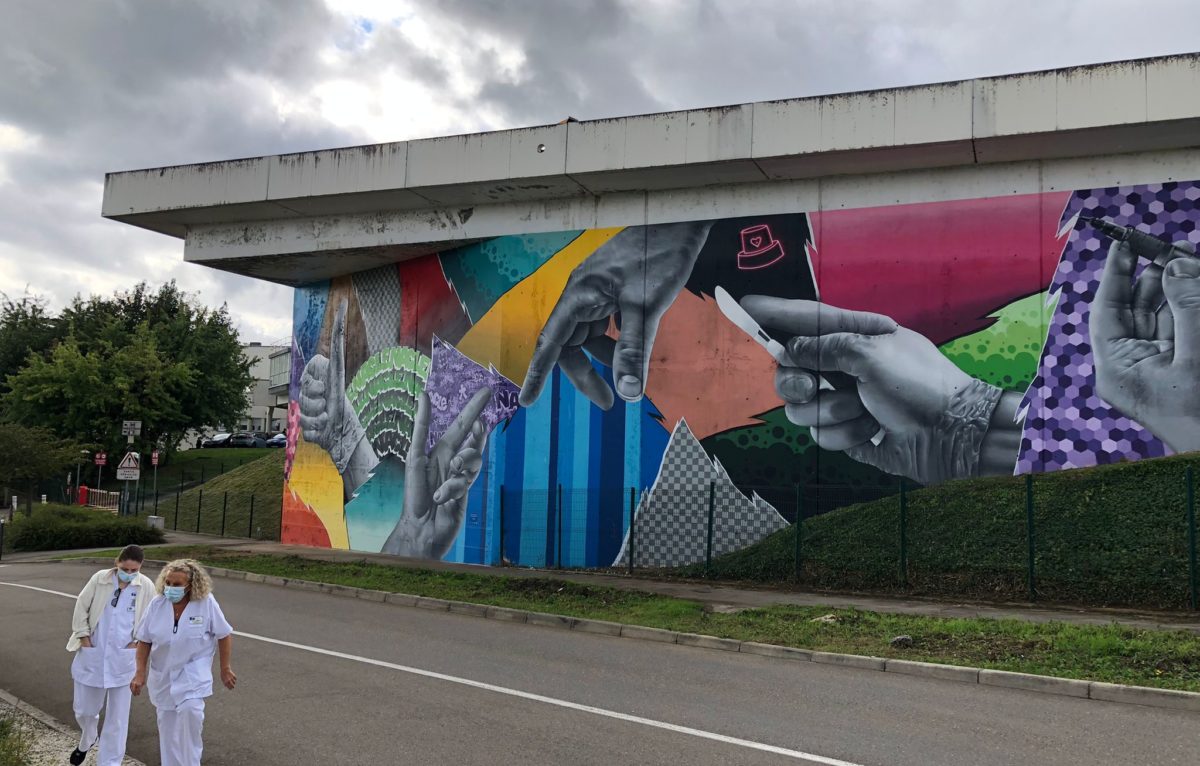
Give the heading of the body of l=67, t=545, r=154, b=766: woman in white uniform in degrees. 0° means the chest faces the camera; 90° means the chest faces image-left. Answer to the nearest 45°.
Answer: approximately 0°

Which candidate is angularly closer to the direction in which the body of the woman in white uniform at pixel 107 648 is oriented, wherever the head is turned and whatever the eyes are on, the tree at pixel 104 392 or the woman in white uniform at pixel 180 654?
the woman in white uniform

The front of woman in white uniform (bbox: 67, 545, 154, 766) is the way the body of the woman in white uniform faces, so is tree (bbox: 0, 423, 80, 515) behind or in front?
behind

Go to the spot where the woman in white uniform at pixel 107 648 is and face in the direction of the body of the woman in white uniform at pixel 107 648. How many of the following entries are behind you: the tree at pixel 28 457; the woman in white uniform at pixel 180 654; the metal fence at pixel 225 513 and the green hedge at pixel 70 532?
3

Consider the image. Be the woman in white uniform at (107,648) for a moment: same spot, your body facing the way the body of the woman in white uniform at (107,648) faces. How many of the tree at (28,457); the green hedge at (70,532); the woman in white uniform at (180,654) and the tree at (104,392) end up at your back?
3

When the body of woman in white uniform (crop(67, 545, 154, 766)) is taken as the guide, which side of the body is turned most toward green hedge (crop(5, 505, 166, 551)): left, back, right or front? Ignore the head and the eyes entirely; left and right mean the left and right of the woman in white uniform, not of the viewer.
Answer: back

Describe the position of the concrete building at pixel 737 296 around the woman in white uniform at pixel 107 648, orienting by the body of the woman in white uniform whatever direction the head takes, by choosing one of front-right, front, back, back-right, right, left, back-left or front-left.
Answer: back-left

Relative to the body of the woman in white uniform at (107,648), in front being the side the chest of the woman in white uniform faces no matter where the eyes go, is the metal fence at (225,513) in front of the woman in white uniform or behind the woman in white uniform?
behind

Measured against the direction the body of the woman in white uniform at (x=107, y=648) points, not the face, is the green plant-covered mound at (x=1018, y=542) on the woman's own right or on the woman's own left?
on the woman's own left

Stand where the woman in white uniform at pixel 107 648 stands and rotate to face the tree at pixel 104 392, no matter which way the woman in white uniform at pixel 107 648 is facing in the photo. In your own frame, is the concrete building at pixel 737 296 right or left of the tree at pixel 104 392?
right

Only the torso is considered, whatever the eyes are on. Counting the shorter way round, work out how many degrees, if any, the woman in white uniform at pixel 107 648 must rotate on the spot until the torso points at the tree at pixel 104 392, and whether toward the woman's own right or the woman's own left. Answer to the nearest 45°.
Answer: approximately 180°
